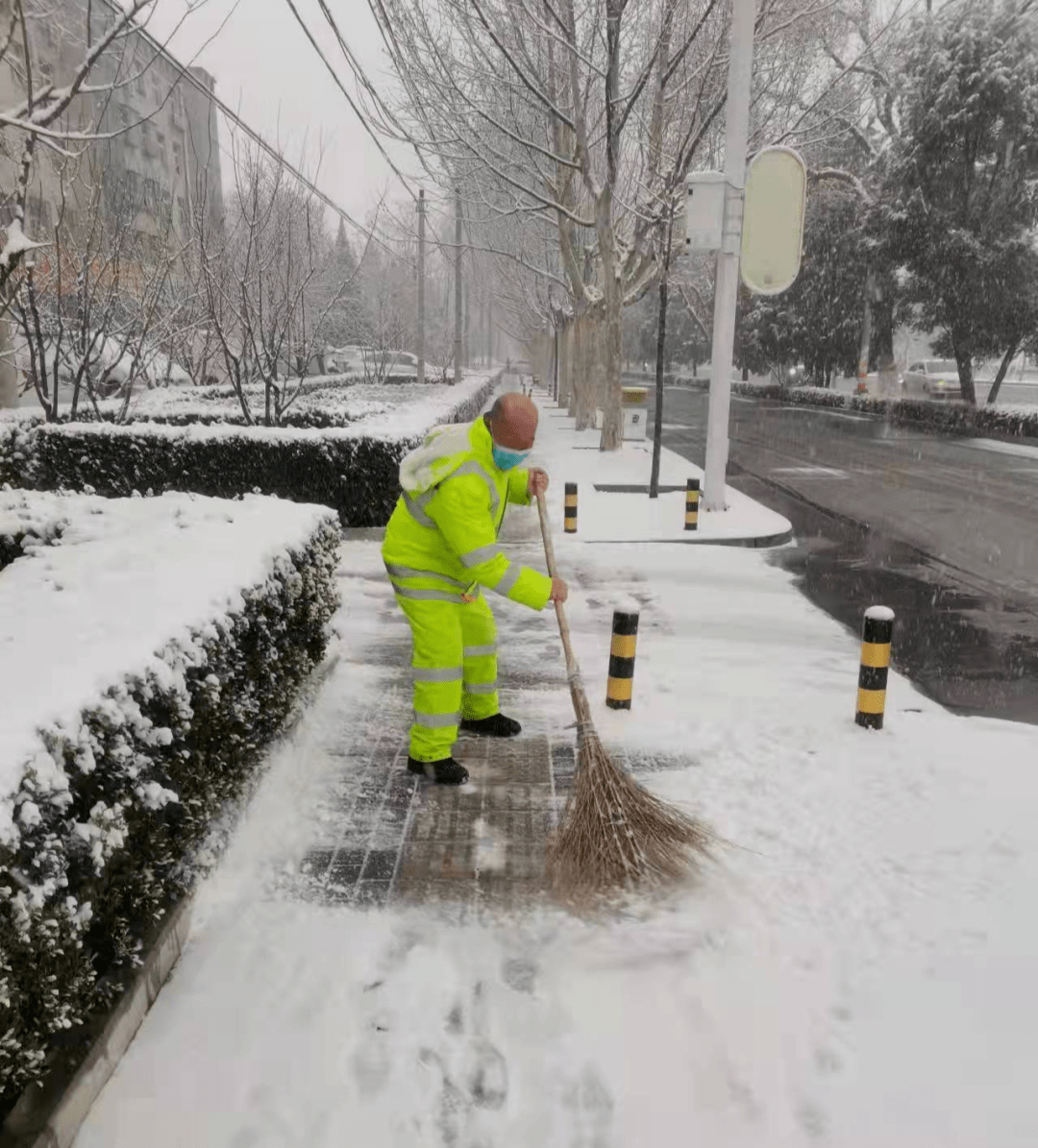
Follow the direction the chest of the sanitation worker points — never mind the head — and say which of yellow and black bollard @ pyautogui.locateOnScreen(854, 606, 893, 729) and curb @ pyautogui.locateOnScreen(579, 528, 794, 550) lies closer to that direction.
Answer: the yellow and black bollard

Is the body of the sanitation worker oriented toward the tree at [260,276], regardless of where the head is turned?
no

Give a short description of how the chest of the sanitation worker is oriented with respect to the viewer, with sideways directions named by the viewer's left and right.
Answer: facing the viewer and to the right of the viewer

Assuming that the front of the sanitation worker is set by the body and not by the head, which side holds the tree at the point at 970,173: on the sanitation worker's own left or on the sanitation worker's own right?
on the sanitation worker's own left

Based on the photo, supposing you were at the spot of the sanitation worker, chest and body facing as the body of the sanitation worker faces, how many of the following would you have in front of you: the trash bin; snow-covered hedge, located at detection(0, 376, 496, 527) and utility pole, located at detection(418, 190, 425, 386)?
0

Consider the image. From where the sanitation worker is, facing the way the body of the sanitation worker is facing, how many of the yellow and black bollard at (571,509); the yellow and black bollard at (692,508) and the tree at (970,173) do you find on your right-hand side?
0

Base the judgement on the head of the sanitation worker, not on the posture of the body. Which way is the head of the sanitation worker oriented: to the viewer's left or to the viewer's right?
to the viewer's right

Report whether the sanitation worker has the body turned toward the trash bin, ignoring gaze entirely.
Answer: no

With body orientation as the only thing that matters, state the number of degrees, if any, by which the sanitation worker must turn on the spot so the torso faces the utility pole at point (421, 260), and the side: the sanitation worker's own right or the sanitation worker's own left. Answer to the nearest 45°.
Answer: approximately 135° to the sanitation worker's own left

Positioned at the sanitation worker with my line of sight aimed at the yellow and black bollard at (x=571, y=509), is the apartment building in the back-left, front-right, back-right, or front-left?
front-left

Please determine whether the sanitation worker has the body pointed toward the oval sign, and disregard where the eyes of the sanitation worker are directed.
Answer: no

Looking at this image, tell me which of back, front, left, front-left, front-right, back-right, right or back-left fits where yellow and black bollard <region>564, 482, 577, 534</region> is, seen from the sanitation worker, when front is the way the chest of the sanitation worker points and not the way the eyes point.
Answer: back-left
